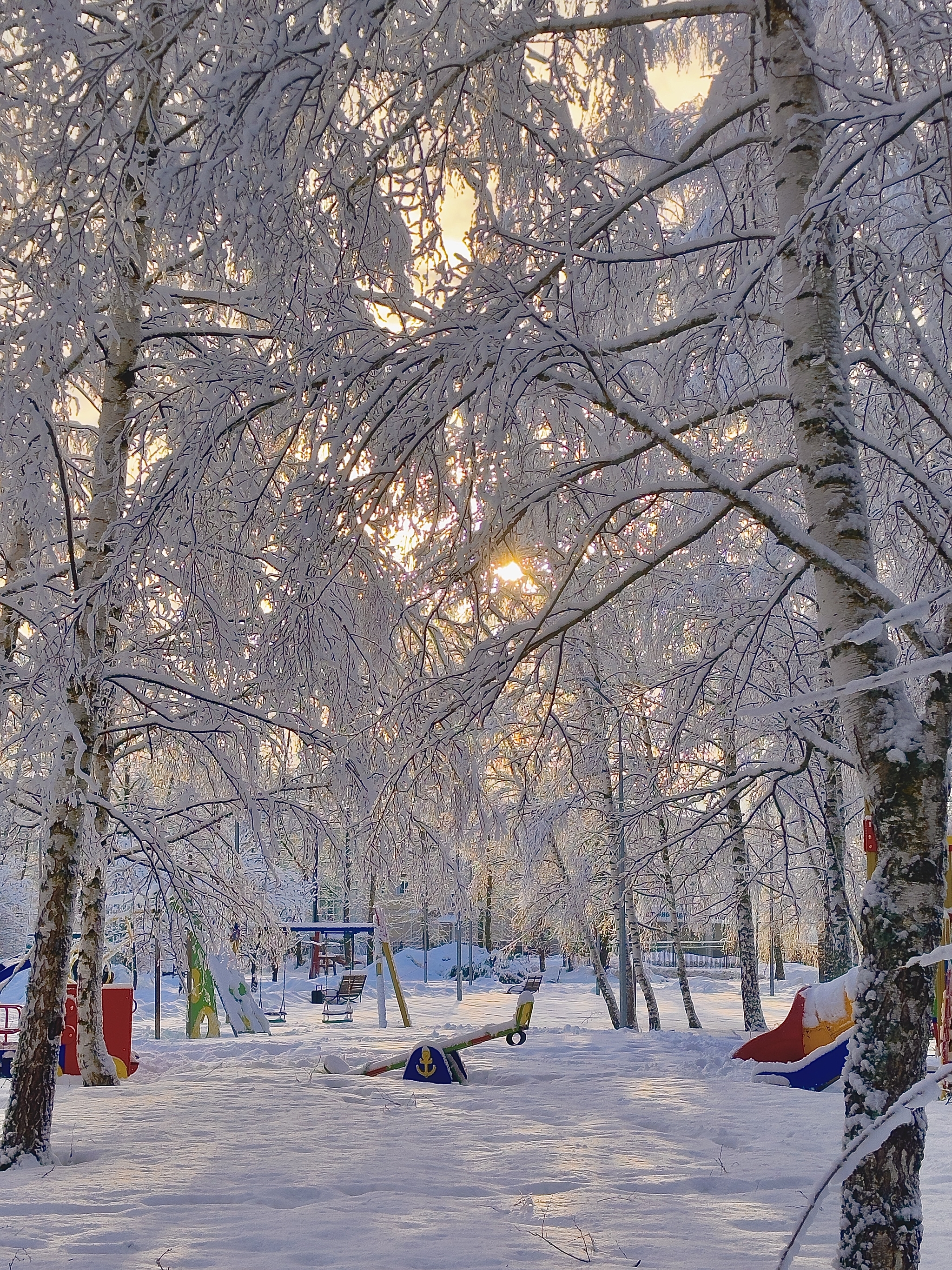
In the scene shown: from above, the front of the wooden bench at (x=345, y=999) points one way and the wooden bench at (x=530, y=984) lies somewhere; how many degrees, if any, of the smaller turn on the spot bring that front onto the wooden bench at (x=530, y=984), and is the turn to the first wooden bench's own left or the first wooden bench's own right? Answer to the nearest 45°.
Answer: approximately 180°

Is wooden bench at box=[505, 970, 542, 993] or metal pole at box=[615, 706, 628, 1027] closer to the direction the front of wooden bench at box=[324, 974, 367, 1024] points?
the metal pole

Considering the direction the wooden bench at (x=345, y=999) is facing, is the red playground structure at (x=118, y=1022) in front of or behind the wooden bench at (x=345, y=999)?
in front

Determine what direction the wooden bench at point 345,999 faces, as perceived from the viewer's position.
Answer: facing the viewer and to the left of the viewer

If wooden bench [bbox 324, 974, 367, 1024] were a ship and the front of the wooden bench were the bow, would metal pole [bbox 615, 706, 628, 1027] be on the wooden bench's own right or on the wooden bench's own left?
on the wooden bench's own left

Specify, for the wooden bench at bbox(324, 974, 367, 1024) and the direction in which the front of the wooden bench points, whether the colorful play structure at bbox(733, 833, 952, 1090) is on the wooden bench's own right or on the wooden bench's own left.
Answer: on the wooden bench's own left

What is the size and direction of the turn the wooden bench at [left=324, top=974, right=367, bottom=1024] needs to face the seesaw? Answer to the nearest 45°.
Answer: approximately 45° to its left

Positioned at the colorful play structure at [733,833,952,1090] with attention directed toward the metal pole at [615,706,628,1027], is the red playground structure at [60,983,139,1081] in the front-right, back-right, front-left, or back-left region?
front-left

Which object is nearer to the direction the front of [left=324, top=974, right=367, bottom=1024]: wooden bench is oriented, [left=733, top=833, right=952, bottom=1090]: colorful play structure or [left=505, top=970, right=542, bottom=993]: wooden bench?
the colorful play structure
